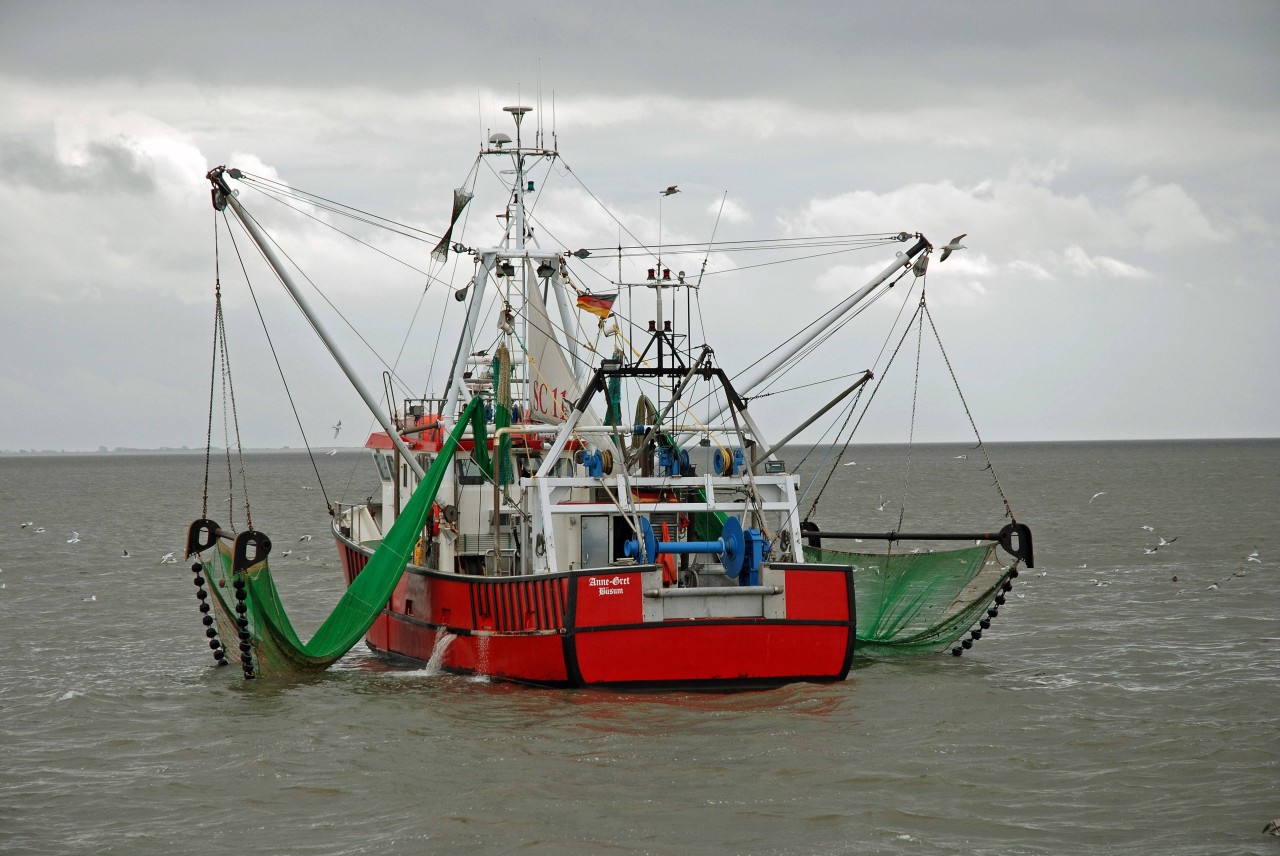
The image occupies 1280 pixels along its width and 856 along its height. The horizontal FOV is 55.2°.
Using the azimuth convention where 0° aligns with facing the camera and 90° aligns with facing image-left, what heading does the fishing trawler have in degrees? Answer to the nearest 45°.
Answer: approximately 135°
